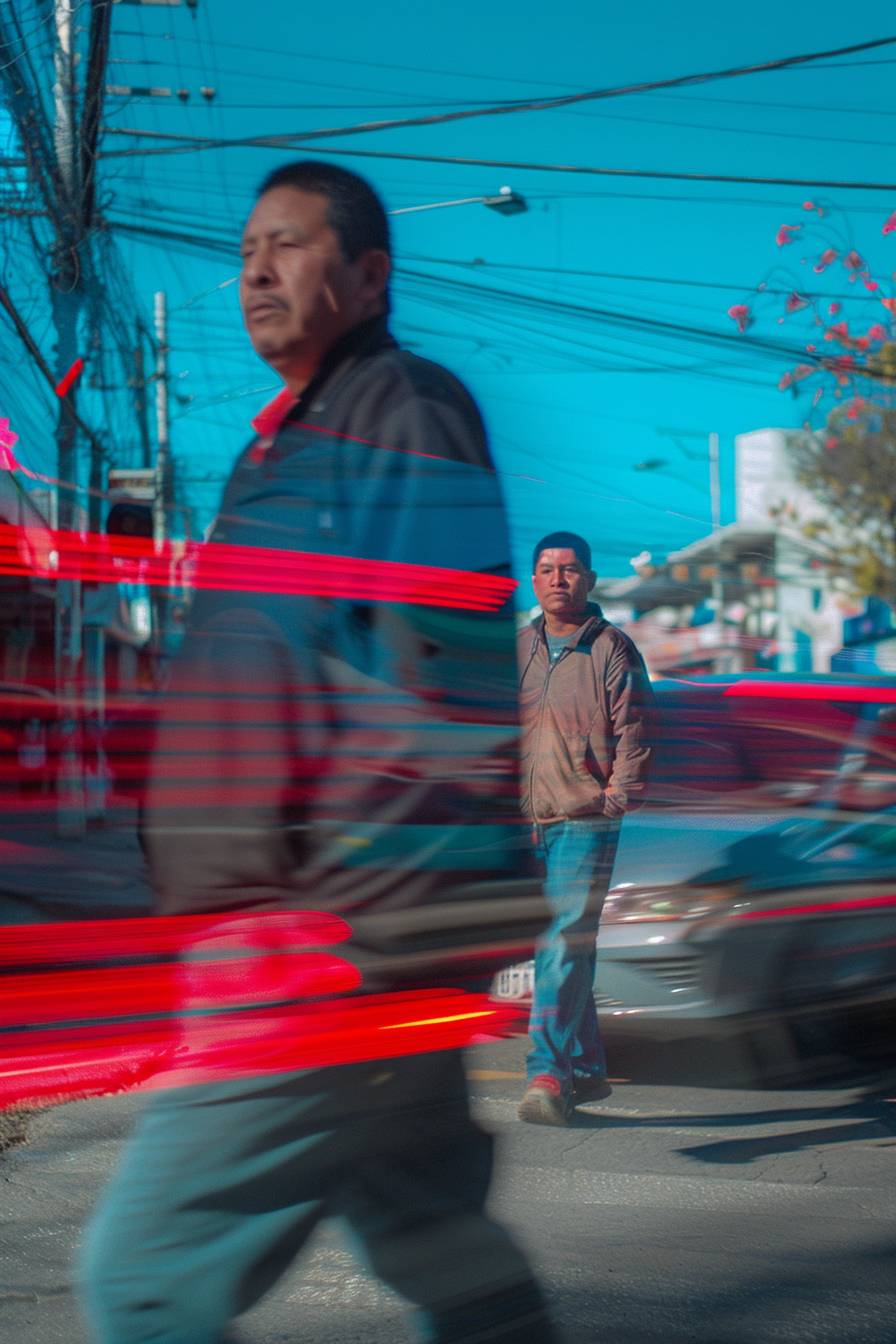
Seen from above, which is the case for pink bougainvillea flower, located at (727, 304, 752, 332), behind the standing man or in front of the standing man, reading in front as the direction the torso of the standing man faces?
behind

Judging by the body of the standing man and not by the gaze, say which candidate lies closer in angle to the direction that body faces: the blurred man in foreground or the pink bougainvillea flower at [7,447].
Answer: the blurred man in foreground

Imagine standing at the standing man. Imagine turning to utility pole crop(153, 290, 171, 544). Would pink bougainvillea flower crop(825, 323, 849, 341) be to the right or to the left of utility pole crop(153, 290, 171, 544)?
right

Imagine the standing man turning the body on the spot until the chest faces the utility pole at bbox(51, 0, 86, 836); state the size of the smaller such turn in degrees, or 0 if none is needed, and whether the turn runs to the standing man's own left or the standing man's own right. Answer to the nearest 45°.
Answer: approximately 90° to the standing man's own right

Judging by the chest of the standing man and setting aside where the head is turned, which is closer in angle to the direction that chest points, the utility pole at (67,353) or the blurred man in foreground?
the blurred man in foreground

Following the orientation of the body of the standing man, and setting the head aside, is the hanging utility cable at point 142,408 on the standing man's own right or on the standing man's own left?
on the standing man's own right

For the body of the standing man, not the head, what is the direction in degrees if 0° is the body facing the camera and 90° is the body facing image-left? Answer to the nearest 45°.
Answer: approximately 45°

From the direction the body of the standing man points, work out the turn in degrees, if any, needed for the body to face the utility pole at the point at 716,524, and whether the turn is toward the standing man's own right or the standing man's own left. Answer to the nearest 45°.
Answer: approximately 180°
